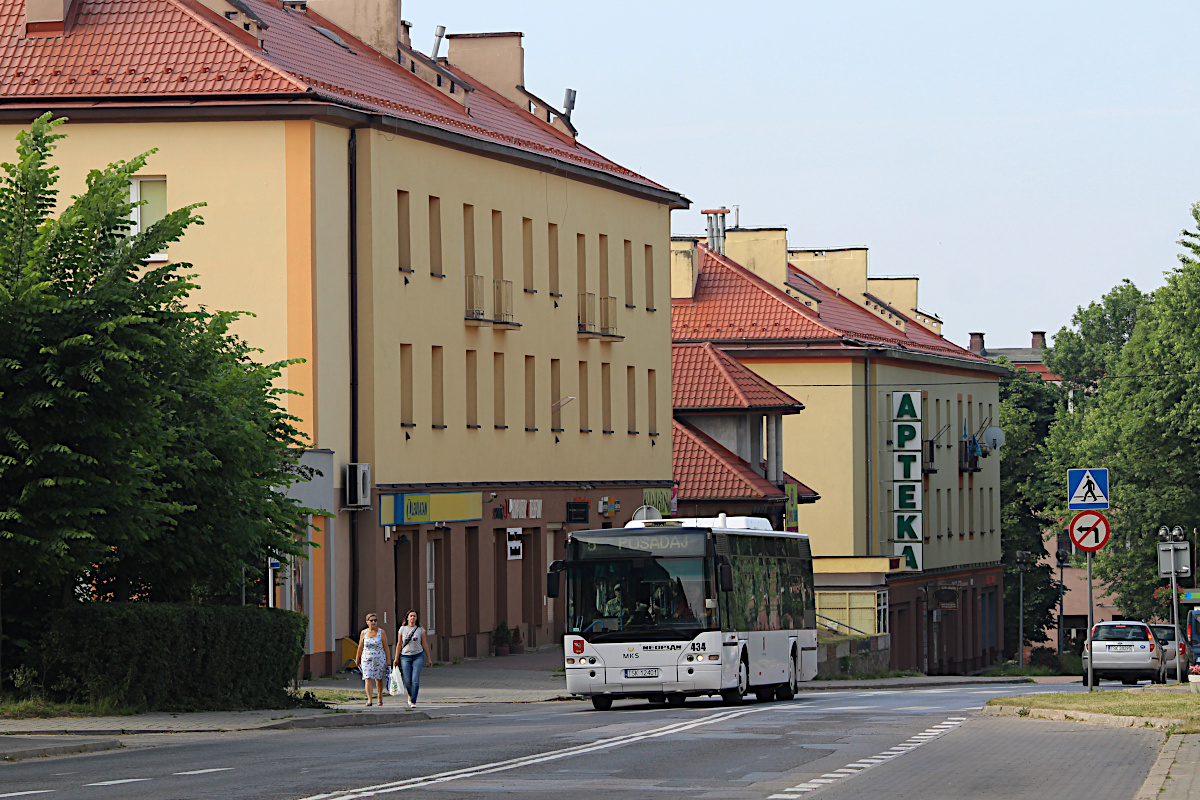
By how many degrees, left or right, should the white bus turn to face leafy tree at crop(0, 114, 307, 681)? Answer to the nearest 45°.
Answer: approximately 45° to its right

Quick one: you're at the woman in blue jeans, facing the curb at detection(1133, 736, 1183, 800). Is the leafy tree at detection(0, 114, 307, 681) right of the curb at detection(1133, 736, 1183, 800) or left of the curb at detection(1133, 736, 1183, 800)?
right

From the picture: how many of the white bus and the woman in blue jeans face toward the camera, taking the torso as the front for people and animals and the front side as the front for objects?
2

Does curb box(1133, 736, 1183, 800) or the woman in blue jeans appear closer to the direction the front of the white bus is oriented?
the curb

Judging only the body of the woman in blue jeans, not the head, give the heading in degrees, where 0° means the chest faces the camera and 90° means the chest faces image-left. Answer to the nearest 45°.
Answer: approximately 0°

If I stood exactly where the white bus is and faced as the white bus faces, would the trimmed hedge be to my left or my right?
on my right

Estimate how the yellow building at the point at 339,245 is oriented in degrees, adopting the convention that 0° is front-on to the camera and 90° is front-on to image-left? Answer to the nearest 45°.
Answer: approximately 315°
